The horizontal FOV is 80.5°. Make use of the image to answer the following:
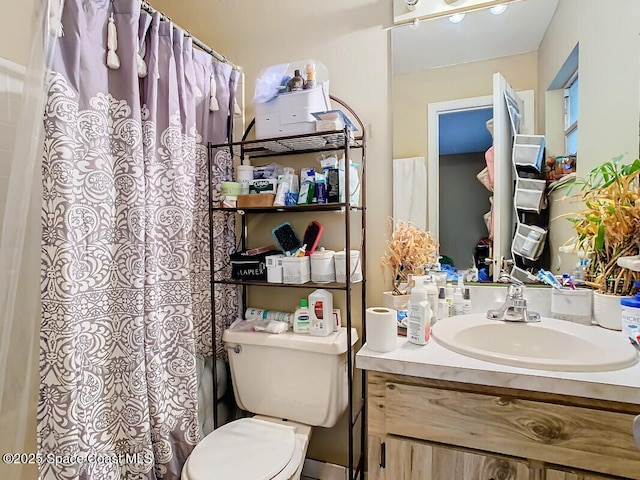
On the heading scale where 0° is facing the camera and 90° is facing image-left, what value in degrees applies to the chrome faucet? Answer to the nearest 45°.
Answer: approximately 0°

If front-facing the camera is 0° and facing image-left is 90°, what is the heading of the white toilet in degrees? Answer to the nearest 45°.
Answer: approximately 45°

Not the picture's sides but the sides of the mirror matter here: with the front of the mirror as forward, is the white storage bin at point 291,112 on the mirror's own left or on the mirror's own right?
on the mirror's own right

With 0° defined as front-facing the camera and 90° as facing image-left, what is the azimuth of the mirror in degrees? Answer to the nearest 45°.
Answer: approximately 0°

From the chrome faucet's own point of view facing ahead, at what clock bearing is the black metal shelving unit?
The black metal shelving unit is roughly at 3 o'clock from the chrome faucet.
